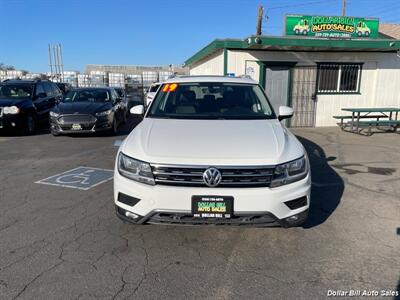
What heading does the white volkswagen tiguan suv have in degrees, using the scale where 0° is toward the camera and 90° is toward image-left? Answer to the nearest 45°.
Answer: approximately 0°

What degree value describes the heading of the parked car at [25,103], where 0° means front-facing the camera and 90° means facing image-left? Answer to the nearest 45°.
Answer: approximately 45°

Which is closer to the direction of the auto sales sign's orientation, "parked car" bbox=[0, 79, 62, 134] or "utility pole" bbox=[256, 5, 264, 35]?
the parked car

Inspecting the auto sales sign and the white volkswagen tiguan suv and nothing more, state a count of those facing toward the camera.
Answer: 2

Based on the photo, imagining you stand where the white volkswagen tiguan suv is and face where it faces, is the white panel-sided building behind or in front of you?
behind

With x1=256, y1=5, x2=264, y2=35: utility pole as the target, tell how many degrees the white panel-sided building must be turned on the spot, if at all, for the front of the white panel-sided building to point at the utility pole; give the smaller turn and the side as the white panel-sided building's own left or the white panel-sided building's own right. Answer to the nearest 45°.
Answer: approximately 180°
